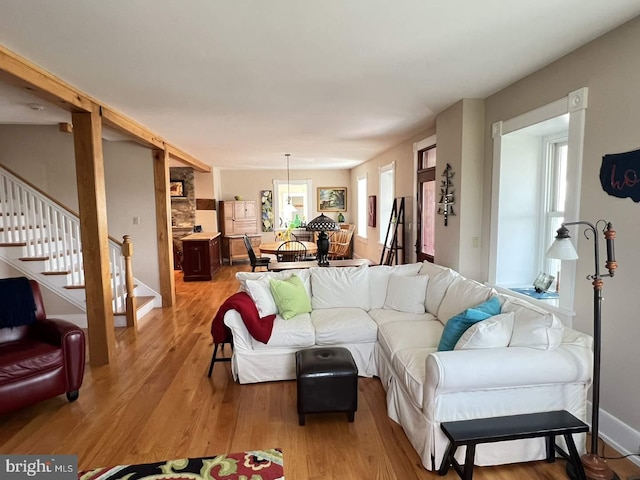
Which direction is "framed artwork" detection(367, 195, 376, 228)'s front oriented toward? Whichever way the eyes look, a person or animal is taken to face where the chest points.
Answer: to the viewer's left

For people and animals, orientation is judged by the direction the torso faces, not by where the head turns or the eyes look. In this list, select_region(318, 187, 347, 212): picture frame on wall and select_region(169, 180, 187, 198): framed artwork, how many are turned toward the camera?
2

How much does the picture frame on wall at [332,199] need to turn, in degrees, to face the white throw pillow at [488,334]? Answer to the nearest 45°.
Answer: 0° — it already faces it

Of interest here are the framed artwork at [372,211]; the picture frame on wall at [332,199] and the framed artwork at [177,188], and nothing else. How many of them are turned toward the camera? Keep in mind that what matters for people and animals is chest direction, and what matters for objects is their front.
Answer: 2

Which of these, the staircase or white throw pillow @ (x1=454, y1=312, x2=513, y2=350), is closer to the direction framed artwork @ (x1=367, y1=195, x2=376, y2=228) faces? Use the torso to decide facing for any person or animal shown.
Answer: the staircase

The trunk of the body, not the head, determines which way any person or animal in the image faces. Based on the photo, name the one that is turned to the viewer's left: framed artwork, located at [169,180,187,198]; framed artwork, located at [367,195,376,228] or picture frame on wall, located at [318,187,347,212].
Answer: framed artwork, located at [367,195,376,228]

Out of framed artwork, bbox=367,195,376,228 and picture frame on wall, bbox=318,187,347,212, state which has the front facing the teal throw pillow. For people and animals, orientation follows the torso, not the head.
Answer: the picture frame on wall
